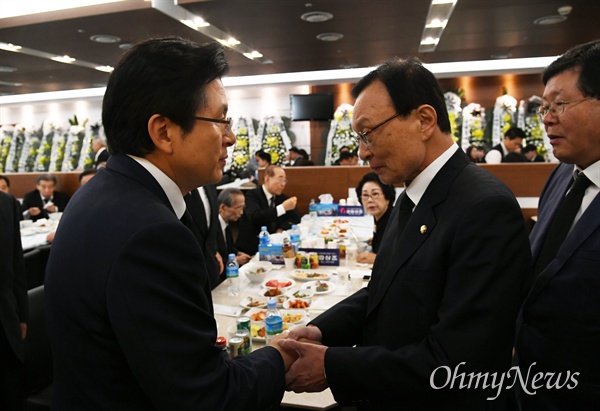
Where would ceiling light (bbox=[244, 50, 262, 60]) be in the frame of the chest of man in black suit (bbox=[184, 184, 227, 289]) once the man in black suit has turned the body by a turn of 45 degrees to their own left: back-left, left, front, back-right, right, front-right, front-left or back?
left

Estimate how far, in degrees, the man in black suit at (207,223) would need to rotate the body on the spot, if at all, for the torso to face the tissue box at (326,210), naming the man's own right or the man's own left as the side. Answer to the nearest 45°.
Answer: approximately 90° to the man's own left

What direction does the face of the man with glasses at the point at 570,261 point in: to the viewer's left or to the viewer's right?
to the viewer's left

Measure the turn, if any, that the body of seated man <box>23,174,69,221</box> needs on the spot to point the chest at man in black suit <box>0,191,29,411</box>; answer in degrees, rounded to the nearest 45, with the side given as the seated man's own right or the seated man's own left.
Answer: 0° — they already face them

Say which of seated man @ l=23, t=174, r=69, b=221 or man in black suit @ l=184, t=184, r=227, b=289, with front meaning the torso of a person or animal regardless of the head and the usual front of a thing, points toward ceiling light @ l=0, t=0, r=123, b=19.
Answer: the seated man

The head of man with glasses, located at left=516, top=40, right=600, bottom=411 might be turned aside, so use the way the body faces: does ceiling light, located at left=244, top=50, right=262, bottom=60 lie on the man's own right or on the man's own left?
on the man's own right

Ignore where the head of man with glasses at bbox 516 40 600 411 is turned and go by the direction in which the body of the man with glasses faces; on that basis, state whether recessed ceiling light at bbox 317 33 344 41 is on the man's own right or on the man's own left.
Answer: on the man's own right

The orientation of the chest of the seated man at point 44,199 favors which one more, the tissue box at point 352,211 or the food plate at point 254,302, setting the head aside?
the food plate
